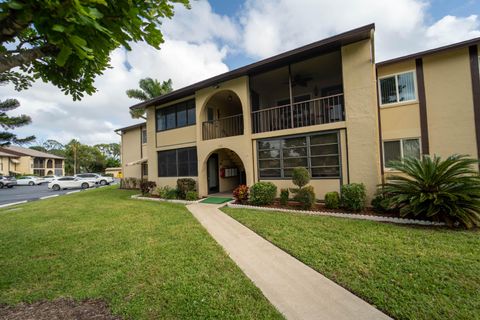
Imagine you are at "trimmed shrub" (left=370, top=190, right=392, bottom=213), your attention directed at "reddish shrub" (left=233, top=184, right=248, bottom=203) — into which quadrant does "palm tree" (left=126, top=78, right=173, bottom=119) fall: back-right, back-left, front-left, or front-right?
front-right

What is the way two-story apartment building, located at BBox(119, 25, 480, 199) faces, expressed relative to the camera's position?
facing the viewer and to the left of the viewer

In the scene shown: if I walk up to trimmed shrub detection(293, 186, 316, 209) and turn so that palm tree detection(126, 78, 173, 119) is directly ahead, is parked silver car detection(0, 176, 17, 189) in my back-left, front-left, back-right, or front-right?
front-left

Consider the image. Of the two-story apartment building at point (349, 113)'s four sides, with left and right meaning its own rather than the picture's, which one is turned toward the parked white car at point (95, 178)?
right

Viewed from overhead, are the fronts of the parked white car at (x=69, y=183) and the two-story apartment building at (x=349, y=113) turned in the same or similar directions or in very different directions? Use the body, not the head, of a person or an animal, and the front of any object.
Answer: very different directions
